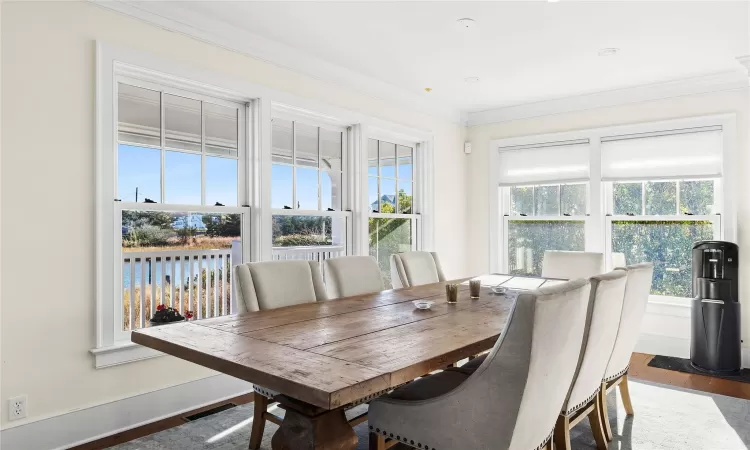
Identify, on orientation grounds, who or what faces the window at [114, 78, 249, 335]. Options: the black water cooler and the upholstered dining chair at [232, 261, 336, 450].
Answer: the black water cooler

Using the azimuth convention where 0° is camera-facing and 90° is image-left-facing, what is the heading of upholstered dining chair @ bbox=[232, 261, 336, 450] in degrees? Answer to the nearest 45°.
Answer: approximately 315°

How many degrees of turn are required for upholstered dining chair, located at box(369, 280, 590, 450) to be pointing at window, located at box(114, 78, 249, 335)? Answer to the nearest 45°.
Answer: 0° — it already faces it

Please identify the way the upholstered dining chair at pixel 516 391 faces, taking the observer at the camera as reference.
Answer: facing away from the viewer and to the left of the viewer

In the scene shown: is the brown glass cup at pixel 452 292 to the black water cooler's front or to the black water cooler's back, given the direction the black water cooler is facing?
to the front

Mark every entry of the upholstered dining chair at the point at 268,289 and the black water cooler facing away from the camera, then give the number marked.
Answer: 0

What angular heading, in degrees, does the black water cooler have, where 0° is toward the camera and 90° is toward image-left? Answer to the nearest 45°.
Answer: approximately 45°

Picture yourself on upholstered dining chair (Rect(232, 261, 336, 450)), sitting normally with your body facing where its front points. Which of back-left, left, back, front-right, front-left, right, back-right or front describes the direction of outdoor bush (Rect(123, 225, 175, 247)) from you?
back

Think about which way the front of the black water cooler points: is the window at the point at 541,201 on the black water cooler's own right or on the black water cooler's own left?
on the black water cooler's own right

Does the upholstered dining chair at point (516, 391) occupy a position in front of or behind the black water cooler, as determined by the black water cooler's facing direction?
in front

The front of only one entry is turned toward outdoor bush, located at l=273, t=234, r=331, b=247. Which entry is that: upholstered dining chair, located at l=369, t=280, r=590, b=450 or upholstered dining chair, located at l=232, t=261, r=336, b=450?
upholstered dining chair, located at l=369, t=280, r=590, b=450

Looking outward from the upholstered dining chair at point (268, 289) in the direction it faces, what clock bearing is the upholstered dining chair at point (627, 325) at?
the upholstered dining chair at point (627, 325) is roughly at 11 o'clock from the upholstered dining chair at point (268, 289).
